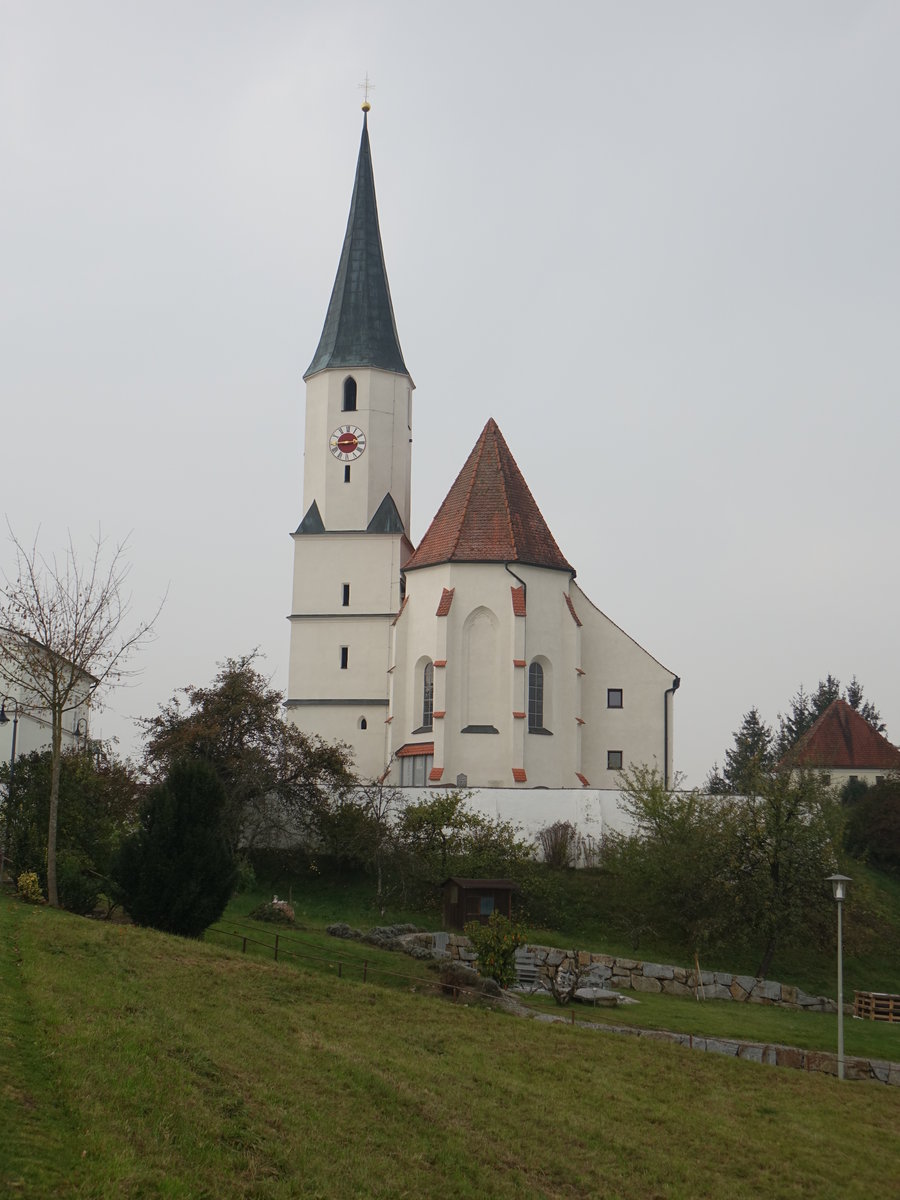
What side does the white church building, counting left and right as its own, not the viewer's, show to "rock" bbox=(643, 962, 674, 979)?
back

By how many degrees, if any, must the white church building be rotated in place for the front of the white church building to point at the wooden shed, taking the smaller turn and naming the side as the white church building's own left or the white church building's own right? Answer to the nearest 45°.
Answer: approximately 180°

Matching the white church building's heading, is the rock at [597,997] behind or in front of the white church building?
behind

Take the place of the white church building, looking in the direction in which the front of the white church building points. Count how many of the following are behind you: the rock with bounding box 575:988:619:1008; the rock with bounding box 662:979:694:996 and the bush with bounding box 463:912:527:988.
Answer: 3

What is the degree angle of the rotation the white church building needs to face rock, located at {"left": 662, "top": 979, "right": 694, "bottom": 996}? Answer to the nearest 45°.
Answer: approximately 180°

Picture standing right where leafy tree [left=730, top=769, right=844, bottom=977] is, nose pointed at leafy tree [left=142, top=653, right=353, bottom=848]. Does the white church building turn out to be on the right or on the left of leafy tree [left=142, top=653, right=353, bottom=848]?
right

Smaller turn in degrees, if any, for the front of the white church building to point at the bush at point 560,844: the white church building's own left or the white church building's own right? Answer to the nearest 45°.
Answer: approximately 180°

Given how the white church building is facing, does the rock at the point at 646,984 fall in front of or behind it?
behind

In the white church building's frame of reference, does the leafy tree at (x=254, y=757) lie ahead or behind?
behind

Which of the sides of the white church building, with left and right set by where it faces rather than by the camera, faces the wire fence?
back

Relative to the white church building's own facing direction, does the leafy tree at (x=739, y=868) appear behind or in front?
behind

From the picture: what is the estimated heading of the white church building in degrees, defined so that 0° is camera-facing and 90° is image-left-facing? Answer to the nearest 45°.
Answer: approximately 180°
